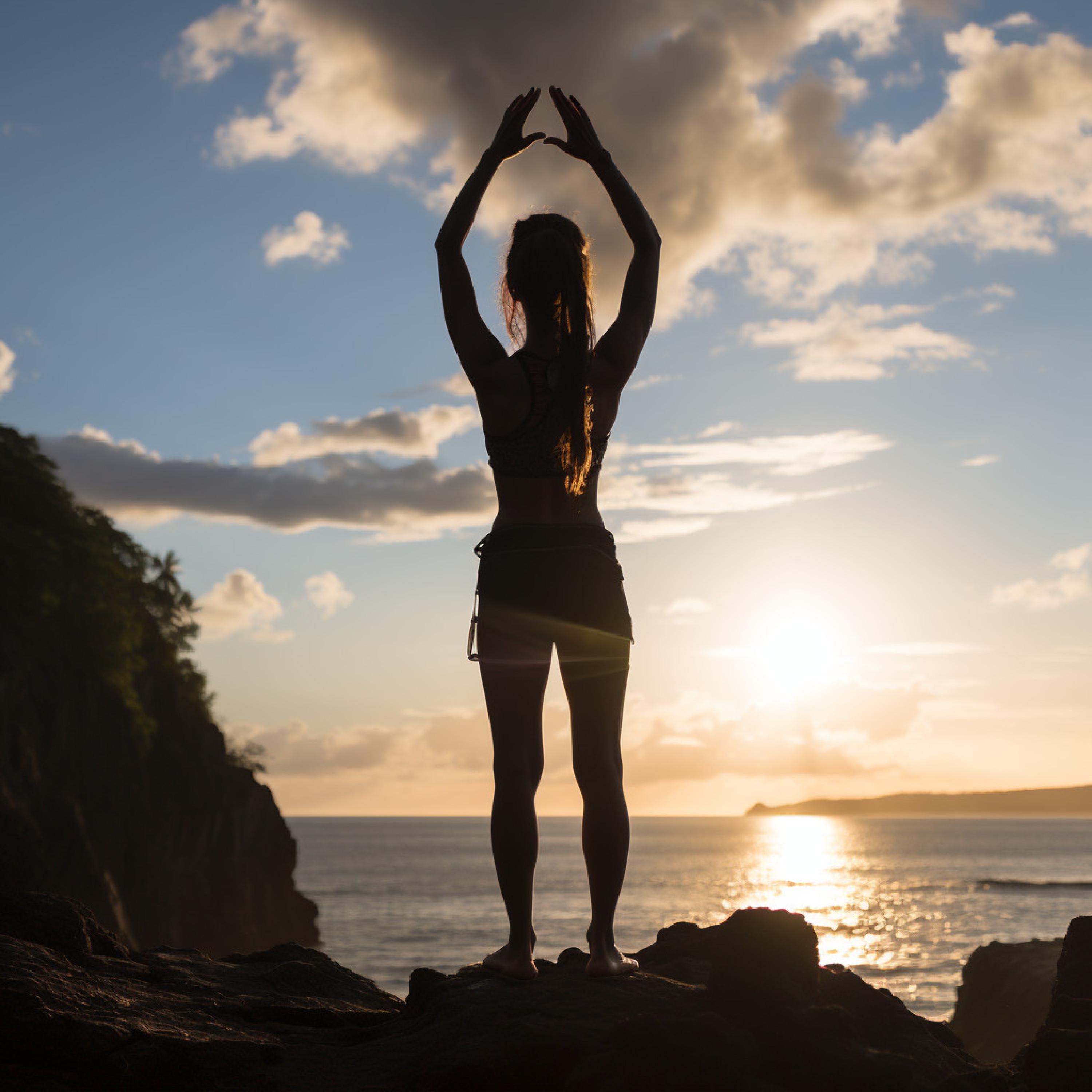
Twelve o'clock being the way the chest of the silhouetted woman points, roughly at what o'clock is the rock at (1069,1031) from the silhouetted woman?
The rock is roughly at 3 o'clock from the silhouetted woman.

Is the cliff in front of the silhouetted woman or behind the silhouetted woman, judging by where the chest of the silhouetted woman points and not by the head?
in front

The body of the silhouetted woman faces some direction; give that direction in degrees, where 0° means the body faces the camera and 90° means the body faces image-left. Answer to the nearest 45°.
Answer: approximately 180°

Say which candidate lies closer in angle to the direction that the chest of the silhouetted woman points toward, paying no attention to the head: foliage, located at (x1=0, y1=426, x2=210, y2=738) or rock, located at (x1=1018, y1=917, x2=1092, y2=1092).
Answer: the foliage

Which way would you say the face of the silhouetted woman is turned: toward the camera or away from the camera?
away from the camera
